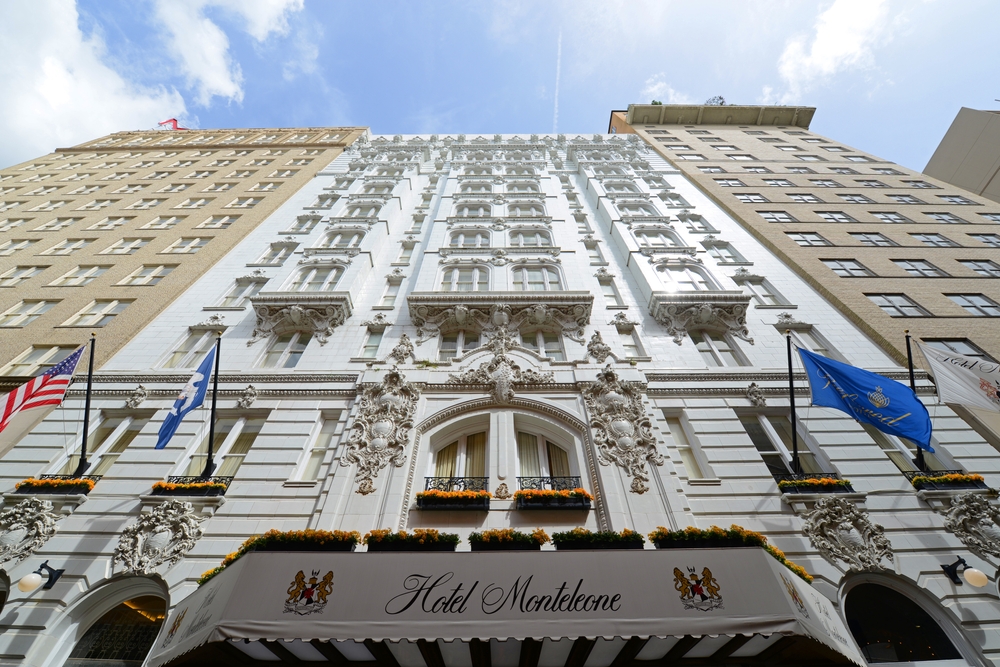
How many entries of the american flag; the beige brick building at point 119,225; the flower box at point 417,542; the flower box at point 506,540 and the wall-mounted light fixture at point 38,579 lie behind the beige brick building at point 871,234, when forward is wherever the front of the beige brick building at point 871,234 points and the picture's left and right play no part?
0

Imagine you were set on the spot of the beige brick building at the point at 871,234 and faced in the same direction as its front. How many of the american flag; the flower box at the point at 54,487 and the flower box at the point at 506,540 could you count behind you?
0

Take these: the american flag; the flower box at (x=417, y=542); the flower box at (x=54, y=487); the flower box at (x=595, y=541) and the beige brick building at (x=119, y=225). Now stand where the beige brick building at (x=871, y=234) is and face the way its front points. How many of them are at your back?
0

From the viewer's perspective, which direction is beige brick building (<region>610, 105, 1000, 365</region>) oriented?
toward the camera

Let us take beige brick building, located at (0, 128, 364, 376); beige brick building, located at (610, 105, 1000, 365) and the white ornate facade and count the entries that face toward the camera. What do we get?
3

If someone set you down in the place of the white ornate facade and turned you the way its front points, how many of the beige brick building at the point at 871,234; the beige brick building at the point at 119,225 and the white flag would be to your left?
2

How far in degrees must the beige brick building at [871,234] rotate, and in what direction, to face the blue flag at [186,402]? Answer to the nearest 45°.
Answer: approximately 45° to its right

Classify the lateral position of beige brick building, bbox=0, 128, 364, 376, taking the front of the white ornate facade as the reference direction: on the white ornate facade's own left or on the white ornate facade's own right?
on the white ornate facade's own right

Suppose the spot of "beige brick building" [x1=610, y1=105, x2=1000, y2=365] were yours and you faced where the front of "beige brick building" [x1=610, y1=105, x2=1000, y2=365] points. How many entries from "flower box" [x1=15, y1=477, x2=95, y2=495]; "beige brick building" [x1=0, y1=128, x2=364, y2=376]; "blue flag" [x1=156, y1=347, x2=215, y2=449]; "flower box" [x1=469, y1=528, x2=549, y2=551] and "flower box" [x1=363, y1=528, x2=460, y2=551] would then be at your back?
0

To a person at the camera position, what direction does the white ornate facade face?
facing the viewer

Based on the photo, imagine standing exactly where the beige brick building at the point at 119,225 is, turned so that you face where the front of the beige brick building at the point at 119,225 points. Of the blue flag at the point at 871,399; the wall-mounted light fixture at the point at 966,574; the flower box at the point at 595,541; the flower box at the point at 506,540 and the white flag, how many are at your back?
0

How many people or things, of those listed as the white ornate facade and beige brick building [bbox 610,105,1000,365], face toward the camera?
2

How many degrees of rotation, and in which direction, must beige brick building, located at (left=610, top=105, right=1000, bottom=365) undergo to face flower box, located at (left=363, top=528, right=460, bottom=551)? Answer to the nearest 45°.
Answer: approximately 45° to its right

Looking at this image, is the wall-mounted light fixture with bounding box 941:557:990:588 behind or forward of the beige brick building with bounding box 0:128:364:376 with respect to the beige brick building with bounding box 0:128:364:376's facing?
forward
